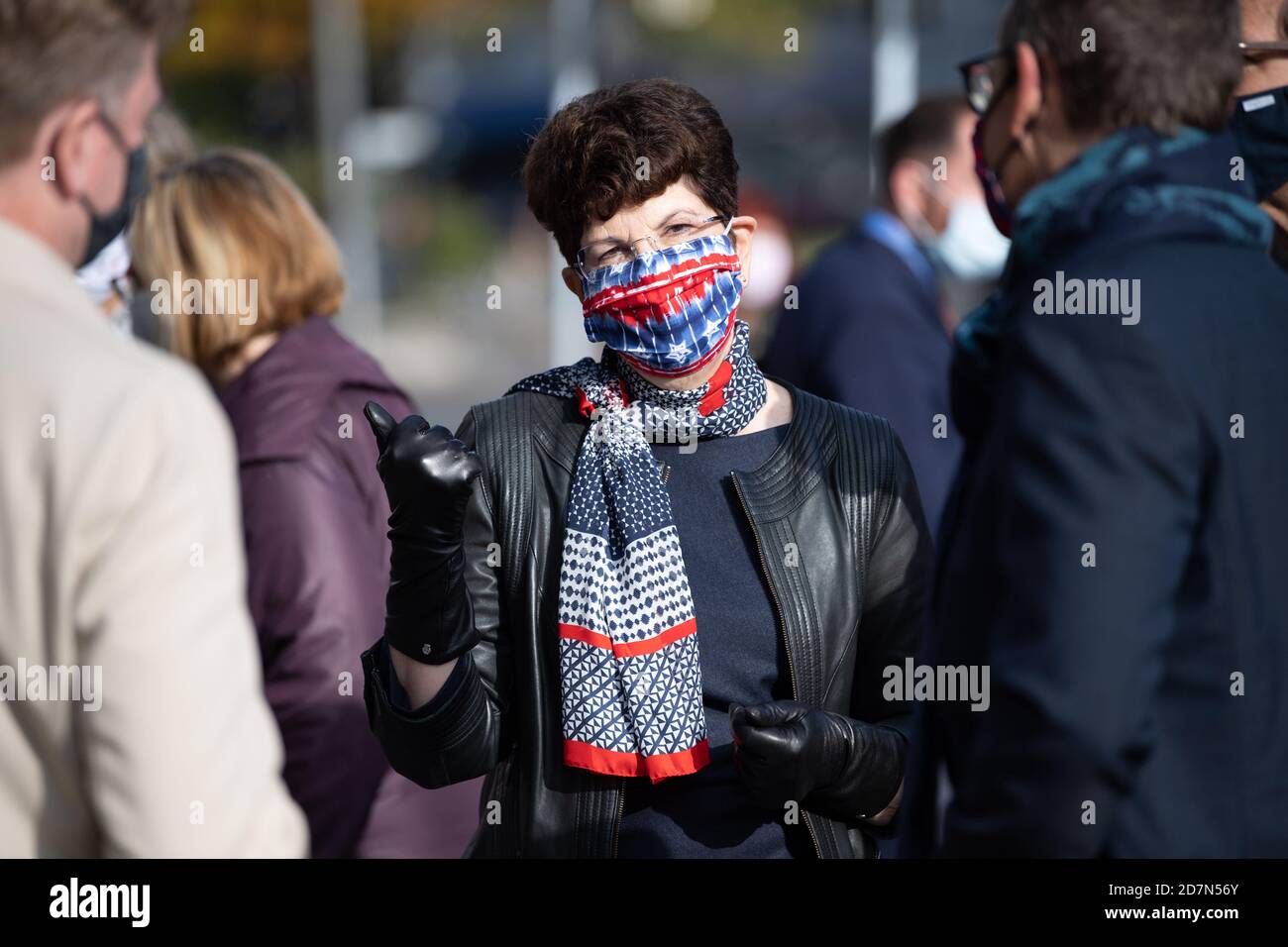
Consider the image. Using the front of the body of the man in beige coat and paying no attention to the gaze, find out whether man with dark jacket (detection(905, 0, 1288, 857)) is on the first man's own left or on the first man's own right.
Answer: on the first man's own right

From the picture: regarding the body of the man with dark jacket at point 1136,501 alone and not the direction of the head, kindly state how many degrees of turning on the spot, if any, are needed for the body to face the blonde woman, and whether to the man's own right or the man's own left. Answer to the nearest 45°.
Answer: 0° — they already face them

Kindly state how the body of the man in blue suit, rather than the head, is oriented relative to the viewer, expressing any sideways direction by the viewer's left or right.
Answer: facing to the right of the viewer

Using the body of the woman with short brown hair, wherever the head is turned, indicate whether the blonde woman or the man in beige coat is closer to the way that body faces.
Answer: the man in beige coat

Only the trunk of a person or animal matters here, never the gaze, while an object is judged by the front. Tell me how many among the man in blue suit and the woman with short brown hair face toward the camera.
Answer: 1

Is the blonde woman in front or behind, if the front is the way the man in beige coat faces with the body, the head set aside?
in front

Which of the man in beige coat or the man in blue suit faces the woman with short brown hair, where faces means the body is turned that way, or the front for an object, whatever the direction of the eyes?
the man in beige coat

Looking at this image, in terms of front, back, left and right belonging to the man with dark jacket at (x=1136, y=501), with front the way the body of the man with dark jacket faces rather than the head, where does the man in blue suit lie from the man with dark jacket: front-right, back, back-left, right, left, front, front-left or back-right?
front-right

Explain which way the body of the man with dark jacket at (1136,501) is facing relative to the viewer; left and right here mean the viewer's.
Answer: facing away from the viewer and to the left of the viewer

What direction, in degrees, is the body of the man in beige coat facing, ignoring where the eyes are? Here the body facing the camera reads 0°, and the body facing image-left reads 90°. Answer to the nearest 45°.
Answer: approximately 225°
